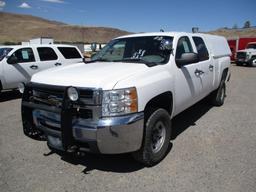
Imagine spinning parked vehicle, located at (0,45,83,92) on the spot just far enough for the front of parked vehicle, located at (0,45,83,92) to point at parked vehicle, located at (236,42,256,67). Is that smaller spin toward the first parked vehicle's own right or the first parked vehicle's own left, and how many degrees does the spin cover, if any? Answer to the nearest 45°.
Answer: approximately 180°

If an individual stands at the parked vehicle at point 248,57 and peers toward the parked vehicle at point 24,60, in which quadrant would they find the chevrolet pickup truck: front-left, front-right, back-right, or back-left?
front-left

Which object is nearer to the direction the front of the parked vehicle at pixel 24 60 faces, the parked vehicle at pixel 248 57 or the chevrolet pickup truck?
the chevrolet pickup truck

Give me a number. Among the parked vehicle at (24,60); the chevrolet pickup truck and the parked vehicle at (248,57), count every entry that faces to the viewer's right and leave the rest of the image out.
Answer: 0

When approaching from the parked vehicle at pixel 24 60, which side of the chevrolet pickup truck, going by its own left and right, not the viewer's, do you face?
right

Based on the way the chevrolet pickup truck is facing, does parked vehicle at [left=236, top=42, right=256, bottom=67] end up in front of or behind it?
behind

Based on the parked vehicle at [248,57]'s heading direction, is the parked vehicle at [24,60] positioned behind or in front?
in front

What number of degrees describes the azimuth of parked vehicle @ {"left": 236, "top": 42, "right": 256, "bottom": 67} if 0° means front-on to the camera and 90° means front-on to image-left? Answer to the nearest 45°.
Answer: approximately 45°

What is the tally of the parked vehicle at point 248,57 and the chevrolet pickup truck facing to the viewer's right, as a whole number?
0

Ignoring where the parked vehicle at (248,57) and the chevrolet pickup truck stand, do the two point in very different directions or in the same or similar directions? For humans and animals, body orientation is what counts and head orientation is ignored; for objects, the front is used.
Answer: same or similar directions

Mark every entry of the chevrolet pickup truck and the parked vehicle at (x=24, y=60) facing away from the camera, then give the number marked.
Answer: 0

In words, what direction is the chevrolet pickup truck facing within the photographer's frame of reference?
facing the viewer and to the left of the viewer
